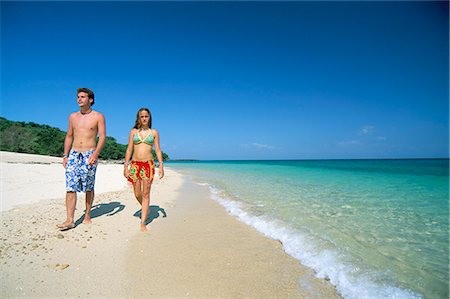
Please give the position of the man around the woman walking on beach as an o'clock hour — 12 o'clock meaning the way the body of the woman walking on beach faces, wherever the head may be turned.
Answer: The man is roughly at 3 o'clock from the woman walking on beach.

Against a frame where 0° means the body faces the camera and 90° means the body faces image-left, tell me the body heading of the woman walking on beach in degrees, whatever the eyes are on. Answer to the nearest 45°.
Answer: approximately 0°
